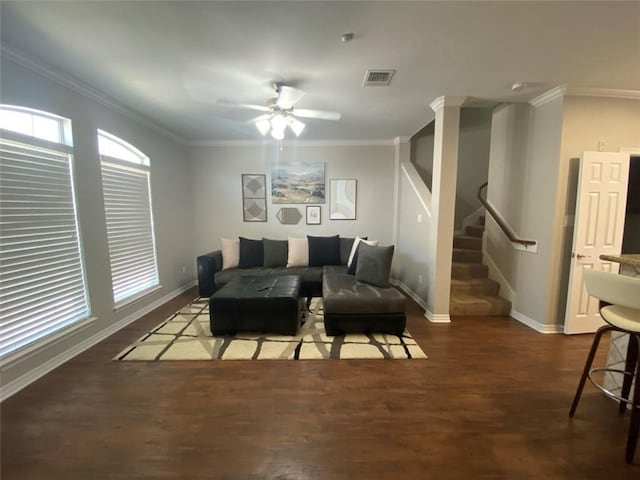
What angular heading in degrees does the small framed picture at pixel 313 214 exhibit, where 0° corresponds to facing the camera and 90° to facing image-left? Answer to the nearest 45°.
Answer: approximately 0°

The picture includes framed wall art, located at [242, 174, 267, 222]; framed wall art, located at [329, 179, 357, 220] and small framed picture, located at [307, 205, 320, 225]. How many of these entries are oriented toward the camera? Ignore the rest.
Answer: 3

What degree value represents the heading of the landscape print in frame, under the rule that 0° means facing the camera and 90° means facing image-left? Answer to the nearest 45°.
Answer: approximately 0°

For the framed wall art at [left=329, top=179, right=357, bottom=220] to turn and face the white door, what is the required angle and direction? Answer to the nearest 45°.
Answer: approximately 45° to its left

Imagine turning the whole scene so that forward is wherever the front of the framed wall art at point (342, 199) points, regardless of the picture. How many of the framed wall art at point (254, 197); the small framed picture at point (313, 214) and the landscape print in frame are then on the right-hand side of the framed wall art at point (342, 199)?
3

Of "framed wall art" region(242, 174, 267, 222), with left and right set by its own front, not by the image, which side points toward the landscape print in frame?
left

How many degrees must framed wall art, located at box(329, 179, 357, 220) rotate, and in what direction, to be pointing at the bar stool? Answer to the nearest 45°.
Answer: approximately 45° to its left

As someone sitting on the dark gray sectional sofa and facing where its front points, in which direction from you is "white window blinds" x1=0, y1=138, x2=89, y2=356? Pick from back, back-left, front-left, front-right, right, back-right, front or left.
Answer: right

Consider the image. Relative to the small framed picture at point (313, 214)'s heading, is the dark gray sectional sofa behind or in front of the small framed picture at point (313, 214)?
in front
